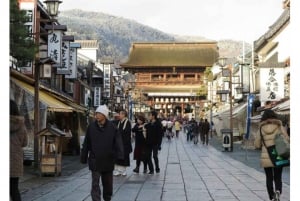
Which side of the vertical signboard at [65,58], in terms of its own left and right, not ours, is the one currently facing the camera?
front

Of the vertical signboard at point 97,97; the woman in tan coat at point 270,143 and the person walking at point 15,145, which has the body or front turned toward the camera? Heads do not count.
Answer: the vertical signboard

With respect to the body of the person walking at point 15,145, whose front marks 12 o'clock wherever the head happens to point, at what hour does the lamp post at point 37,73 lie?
The lamp post is roughly at 12 o'clock from the person walking.

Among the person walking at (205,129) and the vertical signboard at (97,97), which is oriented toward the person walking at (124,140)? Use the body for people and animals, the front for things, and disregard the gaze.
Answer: the vertical signboard

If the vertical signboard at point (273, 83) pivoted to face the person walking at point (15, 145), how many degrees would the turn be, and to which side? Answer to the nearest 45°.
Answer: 0° — it already faces them

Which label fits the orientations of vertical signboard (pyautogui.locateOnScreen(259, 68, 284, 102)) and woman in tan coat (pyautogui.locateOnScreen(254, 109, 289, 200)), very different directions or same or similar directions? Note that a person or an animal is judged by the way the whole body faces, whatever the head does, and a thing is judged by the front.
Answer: very different directions

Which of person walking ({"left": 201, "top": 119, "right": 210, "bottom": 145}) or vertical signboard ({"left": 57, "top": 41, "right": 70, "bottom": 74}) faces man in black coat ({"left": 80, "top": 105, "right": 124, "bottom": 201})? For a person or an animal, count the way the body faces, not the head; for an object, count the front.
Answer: the vertical signboard

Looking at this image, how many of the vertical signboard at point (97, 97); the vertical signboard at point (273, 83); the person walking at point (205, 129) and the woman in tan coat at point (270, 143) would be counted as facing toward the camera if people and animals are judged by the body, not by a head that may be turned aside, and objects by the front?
2

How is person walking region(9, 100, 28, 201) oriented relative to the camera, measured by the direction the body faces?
away from the camera

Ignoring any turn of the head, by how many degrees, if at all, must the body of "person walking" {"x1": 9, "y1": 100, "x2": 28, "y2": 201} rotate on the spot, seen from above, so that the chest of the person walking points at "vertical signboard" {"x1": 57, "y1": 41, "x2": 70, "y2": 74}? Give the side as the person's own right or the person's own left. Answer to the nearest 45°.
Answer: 0° — they already face it

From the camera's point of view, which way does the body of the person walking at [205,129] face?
away from the camera

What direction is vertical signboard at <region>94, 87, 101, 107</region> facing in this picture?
toward the camera

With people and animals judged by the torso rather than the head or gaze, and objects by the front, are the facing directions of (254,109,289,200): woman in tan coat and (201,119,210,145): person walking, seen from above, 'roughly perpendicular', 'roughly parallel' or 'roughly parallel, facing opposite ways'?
roughly parallel

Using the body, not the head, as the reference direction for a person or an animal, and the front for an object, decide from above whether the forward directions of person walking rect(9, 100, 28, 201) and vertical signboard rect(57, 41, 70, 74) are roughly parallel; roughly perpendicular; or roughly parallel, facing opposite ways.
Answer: roughly parallel, facing opposite ways

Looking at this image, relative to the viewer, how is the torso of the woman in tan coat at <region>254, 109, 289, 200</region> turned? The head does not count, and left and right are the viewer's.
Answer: facing away from the viewer

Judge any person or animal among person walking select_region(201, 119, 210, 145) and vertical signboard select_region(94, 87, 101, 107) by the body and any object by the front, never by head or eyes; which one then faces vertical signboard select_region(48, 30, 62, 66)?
vertical signboard select_region(94, 87, 101, 107)

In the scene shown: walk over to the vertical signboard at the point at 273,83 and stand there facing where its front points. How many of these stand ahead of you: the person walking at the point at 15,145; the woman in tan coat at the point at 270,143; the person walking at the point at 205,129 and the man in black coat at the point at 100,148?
3
